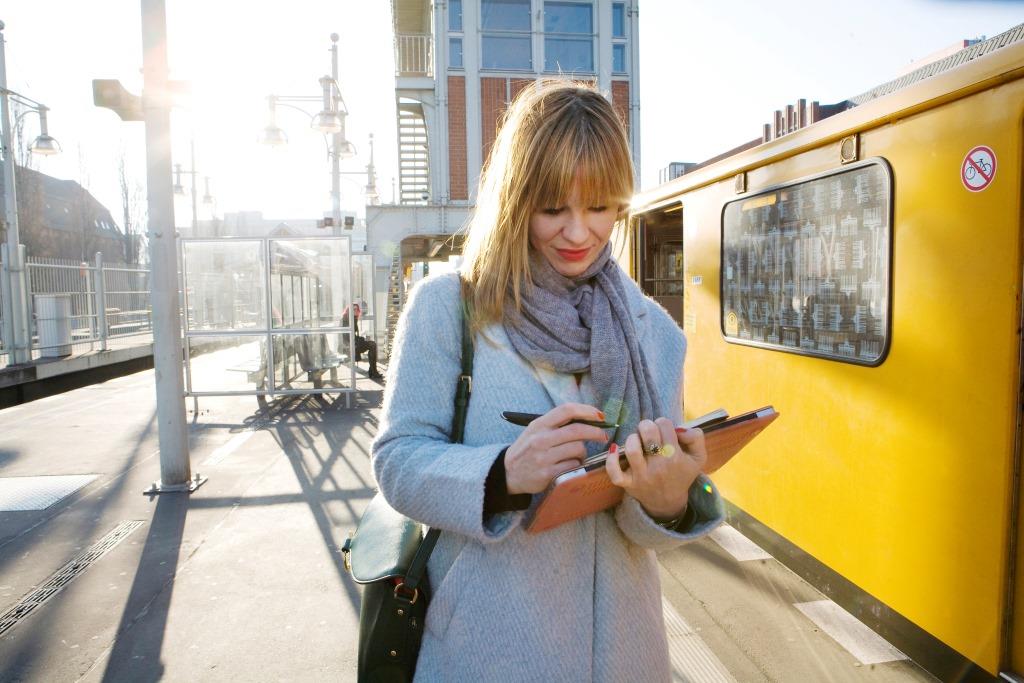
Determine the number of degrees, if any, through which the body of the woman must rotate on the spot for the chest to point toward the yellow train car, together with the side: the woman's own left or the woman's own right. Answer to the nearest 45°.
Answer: approximately 90° to the woman's own left

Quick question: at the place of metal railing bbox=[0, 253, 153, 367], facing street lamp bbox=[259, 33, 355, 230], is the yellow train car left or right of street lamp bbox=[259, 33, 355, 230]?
right

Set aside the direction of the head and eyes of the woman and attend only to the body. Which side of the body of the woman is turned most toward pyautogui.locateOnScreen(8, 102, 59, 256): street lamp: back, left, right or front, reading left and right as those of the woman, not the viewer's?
back

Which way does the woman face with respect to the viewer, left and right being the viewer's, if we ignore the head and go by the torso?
facing the viewer and to the right of the viewer

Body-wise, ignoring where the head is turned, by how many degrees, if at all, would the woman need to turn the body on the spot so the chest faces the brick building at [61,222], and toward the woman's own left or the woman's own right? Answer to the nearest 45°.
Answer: approximately 180°

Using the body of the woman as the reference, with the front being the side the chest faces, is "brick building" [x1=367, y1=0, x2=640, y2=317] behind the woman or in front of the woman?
behind

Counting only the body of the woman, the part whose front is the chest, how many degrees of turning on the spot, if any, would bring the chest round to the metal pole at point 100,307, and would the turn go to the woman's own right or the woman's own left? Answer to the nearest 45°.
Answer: approximately 180°

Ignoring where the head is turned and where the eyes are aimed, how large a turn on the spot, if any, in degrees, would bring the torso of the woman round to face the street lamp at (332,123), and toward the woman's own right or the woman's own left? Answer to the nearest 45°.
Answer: approximately 135° to the woman's own left
